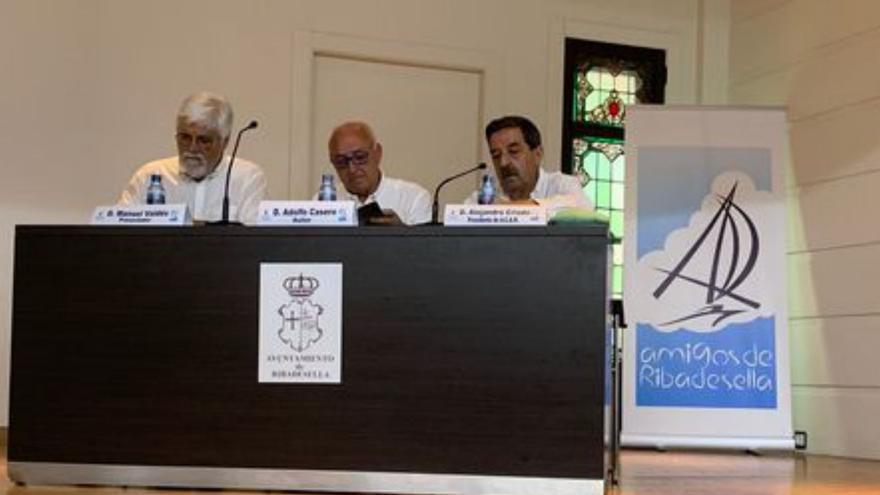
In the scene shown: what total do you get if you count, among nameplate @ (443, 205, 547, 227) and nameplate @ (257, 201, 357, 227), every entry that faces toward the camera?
2

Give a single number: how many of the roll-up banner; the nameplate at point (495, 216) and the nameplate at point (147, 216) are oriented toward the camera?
3

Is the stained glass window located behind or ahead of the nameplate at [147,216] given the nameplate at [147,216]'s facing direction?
behind

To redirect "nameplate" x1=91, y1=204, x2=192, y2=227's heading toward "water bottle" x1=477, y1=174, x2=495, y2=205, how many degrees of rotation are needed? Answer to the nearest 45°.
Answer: approximately 90° to its left

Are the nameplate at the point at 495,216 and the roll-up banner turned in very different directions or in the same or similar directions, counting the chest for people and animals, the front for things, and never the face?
same or similar directions

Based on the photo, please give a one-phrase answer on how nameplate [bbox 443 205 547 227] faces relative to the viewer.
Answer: facing the viewer

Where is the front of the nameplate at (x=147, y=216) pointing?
toward the camera

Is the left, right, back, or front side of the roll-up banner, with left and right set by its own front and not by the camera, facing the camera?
front

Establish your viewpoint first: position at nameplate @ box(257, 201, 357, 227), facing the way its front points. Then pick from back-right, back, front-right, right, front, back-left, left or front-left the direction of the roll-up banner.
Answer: back-left

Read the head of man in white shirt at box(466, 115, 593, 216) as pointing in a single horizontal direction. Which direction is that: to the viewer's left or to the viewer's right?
to the viewer's left

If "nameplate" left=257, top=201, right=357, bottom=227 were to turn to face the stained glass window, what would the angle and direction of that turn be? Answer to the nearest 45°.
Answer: approximately 135° to its left
